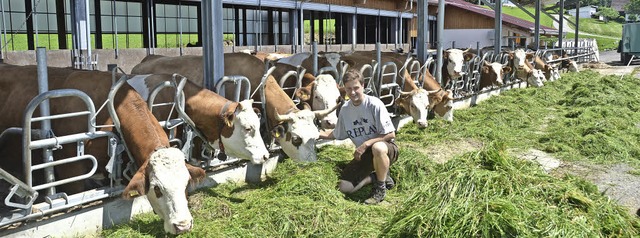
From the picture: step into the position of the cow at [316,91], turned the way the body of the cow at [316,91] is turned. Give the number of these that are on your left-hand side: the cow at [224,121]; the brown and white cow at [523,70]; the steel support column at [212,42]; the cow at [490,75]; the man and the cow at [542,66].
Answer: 3

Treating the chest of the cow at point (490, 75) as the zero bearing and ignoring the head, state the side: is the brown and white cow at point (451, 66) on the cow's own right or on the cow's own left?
on the cow's own right

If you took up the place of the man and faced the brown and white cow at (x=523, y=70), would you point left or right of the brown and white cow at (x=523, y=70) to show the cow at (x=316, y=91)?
left

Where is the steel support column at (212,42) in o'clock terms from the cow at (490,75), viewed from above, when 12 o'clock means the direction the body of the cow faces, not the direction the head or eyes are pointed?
The steel support column is roughly at 2 o'clock from the cow.

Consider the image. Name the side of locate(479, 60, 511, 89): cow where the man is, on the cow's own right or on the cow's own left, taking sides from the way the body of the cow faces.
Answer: on the cow's own right

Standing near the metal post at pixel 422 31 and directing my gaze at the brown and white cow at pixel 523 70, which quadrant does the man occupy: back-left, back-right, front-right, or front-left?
back-right

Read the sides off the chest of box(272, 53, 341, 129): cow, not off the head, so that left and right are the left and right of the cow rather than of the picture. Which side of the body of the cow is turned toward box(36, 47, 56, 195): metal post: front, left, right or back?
right

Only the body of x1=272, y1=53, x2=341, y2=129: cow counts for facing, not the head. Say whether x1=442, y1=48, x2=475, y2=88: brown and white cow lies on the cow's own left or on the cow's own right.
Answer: on the cow's own left

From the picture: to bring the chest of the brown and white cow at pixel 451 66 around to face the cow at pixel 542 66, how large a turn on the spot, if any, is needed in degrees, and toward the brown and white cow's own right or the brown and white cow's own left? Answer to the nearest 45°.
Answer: approximately 135° to the brown and white cow's own left
